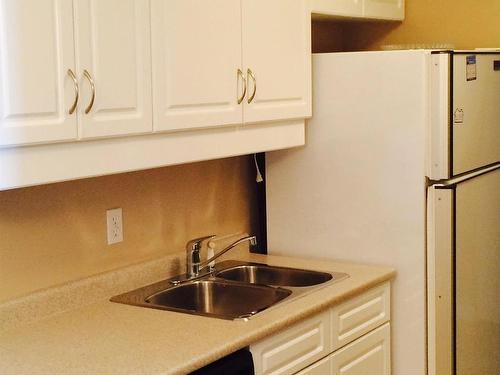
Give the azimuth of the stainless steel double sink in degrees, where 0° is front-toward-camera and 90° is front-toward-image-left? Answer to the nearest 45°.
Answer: approximately 315°

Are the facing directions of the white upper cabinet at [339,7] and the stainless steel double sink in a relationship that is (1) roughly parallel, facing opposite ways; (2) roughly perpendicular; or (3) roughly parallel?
roughly parallel

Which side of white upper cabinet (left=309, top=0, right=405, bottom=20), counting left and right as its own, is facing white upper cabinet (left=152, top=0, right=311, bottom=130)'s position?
right

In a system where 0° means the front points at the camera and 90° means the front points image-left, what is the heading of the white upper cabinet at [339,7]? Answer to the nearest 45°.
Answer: approximately 315°

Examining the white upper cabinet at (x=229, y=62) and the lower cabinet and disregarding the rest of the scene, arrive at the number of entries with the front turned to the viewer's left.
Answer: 0

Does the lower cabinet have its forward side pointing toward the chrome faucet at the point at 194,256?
no

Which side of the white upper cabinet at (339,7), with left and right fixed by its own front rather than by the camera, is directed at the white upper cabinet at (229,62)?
right

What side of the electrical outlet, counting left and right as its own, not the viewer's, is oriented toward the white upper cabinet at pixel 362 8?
left

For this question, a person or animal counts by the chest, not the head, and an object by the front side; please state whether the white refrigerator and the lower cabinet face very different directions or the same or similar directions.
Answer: same or similar directions

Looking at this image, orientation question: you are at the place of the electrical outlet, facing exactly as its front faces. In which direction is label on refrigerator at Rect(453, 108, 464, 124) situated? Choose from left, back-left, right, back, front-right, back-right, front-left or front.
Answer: front-left

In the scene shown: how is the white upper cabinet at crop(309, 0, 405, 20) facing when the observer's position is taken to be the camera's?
facing the viewer and to the right of the viewer
